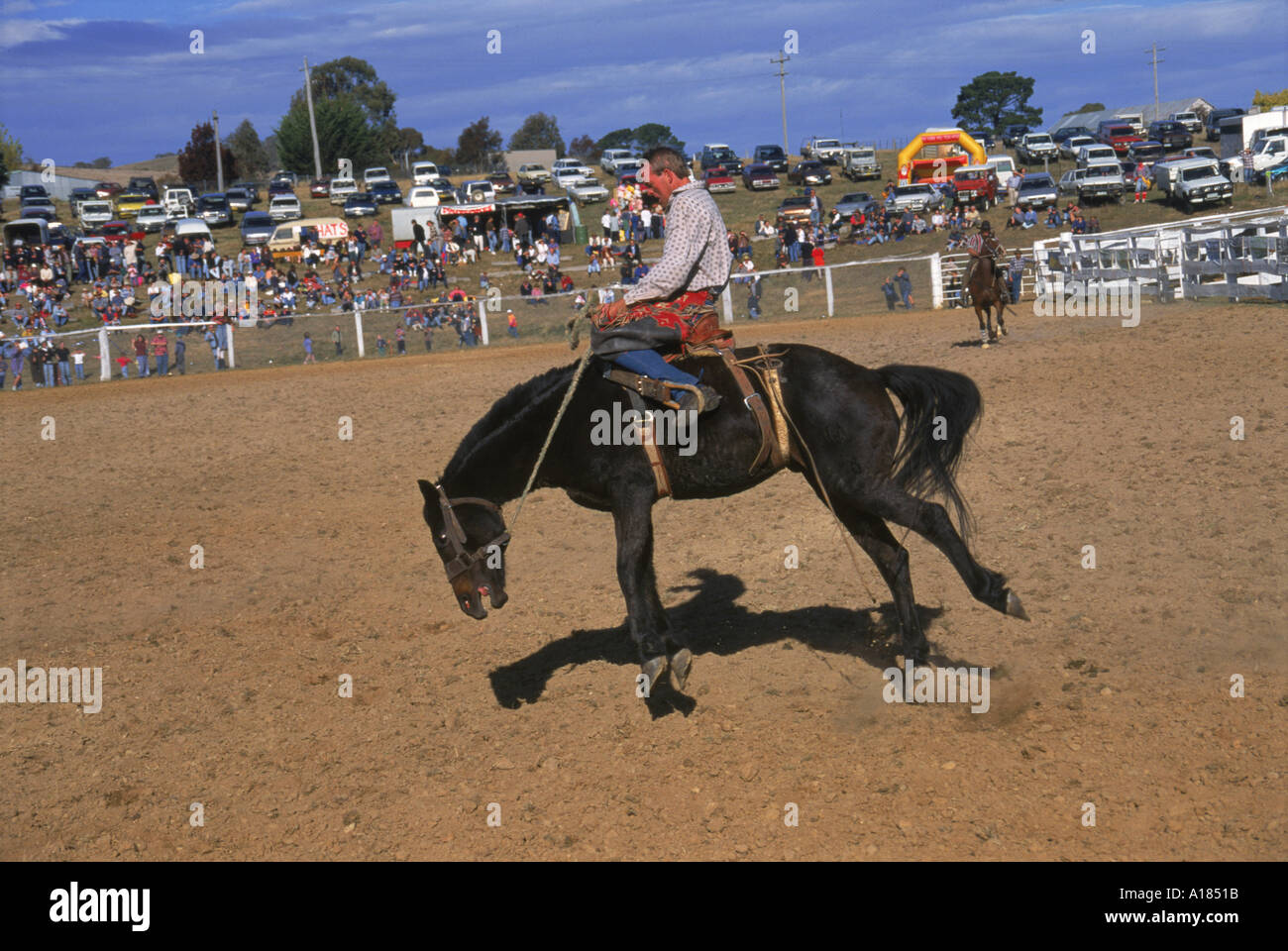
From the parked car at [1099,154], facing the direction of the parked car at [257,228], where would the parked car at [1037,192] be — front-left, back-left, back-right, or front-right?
front-left

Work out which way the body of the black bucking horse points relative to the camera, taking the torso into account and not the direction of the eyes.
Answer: to the viewer's left

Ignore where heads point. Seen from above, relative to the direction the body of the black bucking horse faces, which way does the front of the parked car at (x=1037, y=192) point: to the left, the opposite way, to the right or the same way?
to the left

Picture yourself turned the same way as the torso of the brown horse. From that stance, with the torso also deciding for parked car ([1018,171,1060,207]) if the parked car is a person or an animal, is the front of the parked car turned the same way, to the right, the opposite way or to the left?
the same way

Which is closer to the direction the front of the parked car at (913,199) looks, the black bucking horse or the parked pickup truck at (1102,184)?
the black bucking horse

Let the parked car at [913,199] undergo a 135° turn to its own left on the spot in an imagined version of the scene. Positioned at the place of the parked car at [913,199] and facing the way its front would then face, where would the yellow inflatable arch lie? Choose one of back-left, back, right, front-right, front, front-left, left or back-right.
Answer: left

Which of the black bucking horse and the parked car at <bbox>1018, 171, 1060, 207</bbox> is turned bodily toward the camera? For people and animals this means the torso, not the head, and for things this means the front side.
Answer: the parked car

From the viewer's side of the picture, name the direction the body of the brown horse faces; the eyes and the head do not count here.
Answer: toward the camera

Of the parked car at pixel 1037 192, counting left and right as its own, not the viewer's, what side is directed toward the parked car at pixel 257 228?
right

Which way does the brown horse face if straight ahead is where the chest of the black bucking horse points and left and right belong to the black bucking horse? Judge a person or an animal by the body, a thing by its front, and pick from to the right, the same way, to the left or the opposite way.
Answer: to the left

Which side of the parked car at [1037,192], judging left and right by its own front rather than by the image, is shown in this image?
front

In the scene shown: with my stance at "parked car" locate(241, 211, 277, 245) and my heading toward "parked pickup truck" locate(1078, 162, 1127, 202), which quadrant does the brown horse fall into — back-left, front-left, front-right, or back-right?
front-right

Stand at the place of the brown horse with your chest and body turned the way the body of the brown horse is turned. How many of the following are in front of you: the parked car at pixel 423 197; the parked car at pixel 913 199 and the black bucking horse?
1
